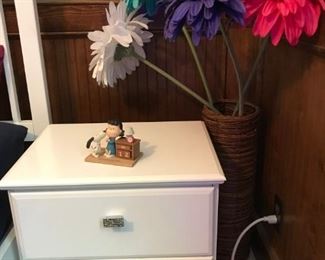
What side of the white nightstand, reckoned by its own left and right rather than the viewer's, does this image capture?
front

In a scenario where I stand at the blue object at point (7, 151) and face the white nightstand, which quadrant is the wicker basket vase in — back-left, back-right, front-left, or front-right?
front-left

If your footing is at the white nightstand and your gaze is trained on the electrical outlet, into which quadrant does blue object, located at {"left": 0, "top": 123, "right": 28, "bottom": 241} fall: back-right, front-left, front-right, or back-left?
back-left

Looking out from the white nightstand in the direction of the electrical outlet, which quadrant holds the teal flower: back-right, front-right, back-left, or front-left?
front-left

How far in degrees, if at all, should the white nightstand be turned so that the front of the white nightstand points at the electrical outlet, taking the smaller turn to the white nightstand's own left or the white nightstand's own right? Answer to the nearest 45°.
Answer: approximately 90° to the white nightstand's own left
